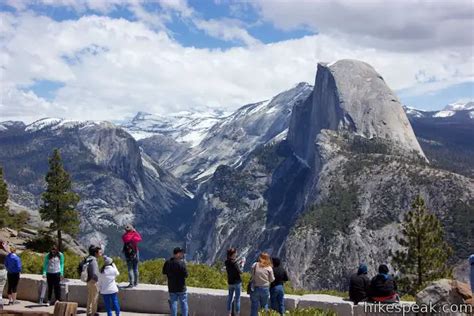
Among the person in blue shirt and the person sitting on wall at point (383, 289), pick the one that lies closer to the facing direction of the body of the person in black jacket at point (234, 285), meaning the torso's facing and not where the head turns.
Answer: the person sitting on wall

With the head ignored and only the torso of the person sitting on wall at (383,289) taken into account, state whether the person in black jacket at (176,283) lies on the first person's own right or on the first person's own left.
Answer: on the first person's own left

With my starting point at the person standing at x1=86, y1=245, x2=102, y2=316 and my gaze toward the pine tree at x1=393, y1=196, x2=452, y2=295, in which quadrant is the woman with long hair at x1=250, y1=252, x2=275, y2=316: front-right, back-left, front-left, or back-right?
front-right

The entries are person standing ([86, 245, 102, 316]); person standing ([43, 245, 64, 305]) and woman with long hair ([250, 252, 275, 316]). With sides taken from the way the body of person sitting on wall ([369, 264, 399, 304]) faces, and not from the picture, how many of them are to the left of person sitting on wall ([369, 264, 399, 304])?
3

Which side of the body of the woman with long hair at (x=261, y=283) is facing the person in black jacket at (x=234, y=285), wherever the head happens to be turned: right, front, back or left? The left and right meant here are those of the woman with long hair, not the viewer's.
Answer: left

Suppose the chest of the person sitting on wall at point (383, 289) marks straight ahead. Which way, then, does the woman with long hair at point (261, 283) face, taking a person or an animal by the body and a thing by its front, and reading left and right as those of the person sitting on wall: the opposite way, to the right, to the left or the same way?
the same way

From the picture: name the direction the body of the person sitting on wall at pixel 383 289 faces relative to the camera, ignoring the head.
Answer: away from the camera

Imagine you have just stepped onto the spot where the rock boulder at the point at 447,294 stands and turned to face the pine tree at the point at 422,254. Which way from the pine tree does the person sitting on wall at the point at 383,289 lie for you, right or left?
left

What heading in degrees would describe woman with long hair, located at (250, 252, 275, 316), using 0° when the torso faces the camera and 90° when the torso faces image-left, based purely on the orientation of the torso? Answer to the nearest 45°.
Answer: approximately 180°

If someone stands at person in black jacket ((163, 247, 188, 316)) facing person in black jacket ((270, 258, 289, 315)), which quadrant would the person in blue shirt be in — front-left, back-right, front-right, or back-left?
back-left

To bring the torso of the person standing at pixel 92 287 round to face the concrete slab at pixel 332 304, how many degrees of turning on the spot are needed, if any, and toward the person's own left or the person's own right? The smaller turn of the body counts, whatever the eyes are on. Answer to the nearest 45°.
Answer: approximately 45° to the person's own right

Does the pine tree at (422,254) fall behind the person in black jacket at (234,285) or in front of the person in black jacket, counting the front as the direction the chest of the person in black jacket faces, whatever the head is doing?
in front

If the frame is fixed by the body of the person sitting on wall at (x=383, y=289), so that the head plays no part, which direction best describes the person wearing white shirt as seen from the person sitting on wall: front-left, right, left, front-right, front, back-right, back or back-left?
left
